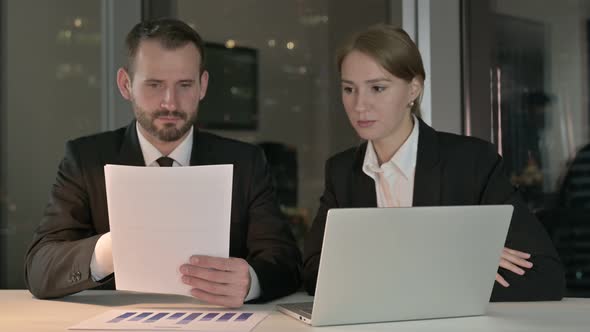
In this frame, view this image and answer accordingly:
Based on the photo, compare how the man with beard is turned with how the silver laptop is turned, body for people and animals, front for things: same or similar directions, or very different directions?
very different directions

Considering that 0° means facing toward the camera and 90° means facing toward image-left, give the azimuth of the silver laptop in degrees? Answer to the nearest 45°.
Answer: approximately 135°

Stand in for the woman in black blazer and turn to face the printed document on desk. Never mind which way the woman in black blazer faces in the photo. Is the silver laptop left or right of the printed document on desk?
left

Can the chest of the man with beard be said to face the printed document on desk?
yes

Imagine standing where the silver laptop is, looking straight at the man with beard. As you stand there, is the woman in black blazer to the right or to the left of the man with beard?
right

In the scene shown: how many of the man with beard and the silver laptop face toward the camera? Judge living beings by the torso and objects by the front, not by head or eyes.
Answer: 1

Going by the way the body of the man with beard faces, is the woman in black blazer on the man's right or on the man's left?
on the man's left

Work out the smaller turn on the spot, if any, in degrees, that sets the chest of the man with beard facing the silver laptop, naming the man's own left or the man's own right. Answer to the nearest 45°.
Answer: approximately 45° to the man's own left

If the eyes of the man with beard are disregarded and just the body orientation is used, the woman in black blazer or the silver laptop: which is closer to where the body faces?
the silver laptop

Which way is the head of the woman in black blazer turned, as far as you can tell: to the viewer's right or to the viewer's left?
to the viewer's left

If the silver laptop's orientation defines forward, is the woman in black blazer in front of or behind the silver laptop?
in front
